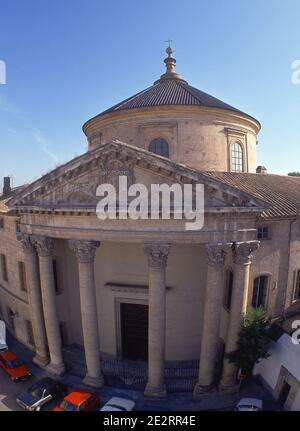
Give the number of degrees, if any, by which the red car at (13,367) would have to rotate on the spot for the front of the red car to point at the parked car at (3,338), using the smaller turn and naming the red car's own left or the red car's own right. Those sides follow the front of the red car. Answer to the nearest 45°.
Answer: approximately 135° to the red car's own left

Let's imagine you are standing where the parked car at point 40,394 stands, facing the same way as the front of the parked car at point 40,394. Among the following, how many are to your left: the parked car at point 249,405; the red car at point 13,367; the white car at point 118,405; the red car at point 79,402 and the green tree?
4

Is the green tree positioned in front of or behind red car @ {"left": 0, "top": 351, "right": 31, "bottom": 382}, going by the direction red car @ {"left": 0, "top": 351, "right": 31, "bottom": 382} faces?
in front

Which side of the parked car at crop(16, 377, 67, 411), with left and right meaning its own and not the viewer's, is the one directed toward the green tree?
left

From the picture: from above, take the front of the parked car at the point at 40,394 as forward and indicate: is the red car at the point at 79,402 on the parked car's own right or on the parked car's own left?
on the parked car's own left
